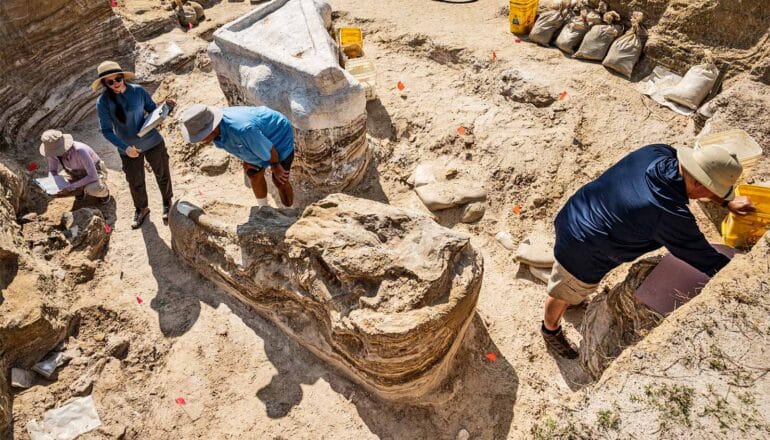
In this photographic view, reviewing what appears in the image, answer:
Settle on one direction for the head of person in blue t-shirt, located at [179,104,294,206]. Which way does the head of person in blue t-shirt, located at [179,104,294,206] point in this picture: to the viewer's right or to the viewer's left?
to the viewer's left

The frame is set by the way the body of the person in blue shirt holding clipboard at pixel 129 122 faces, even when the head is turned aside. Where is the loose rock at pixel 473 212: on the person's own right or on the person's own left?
on the person's own left

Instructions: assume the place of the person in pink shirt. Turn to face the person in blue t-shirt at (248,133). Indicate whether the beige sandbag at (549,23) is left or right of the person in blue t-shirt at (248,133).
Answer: left

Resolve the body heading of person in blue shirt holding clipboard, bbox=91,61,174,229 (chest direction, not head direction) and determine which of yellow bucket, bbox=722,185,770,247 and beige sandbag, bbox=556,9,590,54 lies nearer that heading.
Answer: the yellow bucket

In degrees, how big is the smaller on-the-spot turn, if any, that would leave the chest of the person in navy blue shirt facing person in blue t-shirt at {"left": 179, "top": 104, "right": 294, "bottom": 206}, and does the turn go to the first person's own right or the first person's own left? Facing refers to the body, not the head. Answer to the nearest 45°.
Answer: approximately 180°

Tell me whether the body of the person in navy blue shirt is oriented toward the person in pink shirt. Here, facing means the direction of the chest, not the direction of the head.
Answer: no

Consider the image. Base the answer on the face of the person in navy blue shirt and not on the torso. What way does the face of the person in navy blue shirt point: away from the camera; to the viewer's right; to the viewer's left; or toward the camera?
to the viewer's right

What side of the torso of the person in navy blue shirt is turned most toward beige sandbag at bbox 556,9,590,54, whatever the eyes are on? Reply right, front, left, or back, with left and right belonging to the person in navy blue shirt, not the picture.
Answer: left

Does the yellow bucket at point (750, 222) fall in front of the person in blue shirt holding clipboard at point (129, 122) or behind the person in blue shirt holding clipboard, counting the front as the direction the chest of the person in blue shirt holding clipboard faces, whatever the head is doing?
in front

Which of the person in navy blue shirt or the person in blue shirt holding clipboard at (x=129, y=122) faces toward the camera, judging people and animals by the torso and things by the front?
the person in blue shirt holding clipboard

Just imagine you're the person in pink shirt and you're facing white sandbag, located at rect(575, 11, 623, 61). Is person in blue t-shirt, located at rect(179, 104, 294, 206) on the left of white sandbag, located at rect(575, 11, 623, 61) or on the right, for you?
right

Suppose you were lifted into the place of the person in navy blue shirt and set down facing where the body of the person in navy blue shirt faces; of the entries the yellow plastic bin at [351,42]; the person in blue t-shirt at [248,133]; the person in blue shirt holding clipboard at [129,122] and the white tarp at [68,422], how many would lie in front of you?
0

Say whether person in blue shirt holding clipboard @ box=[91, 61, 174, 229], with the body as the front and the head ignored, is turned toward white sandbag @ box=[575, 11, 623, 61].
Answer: no

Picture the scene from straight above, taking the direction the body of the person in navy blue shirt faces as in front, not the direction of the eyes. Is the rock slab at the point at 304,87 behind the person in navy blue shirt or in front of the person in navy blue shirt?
behind

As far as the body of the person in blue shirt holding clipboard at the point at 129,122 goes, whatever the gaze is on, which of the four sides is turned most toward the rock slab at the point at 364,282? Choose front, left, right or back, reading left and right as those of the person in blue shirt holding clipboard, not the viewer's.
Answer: front

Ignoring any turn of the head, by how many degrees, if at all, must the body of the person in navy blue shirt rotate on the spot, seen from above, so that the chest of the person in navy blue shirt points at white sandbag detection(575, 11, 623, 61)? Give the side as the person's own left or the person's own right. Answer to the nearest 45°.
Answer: approximately 90° to the person's own left

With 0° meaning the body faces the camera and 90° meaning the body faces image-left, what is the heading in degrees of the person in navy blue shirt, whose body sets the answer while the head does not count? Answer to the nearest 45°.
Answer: approximately 270°

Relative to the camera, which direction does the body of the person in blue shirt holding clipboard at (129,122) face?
toward the camera

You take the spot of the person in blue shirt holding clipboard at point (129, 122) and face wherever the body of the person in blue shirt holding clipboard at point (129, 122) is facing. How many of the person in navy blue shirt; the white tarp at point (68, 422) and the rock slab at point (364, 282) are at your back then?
0
